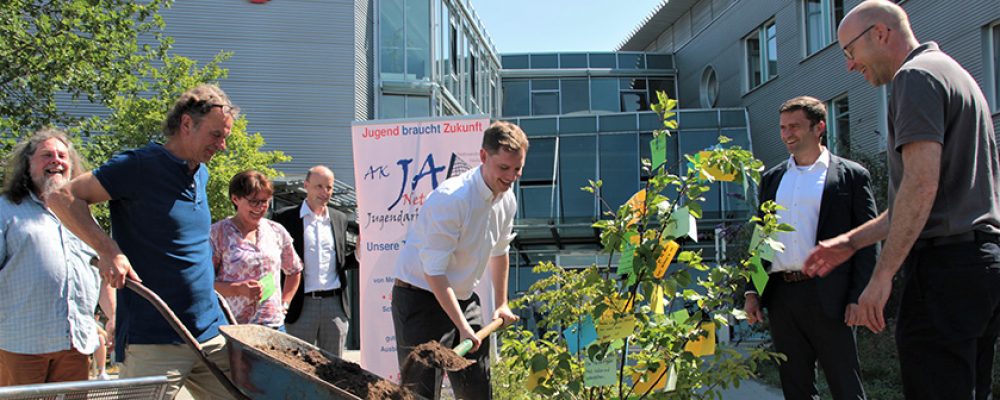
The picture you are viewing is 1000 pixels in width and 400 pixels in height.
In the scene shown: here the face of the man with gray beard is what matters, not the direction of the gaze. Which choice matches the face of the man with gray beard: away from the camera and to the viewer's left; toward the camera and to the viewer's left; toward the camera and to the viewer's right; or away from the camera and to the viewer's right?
toward the camera and to the viewer's right

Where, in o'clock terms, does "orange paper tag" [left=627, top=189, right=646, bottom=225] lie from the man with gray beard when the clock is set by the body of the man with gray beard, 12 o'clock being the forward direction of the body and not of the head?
The orange paper tag is roughly at 12 o'clock from the man with gray beard.

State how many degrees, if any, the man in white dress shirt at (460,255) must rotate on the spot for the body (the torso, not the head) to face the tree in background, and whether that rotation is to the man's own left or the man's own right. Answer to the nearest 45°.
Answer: approximately 180°

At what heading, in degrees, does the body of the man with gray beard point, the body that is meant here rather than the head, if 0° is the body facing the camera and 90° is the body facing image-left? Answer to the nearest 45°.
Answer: approximately 315°

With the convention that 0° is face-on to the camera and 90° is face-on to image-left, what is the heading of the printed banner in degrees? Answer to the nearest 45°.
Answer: approximately 0°

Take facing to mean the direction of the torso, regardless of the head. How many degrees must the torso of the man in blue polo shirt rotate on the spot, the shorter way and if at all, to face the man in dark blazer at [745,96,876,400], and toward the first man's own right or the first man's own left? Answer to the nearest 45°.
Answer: approximately 45° to the first man's own left

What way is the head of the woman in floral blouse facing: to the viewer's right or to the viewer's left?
to the viewer's right

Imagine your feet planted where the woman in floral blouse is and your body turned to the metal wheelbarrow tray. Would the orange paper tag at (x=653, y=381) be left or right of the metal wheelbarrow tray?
left

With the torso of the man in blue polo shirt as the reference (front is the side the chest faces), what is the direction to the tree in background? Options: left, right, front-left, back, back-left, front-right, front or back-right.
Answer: back-left
